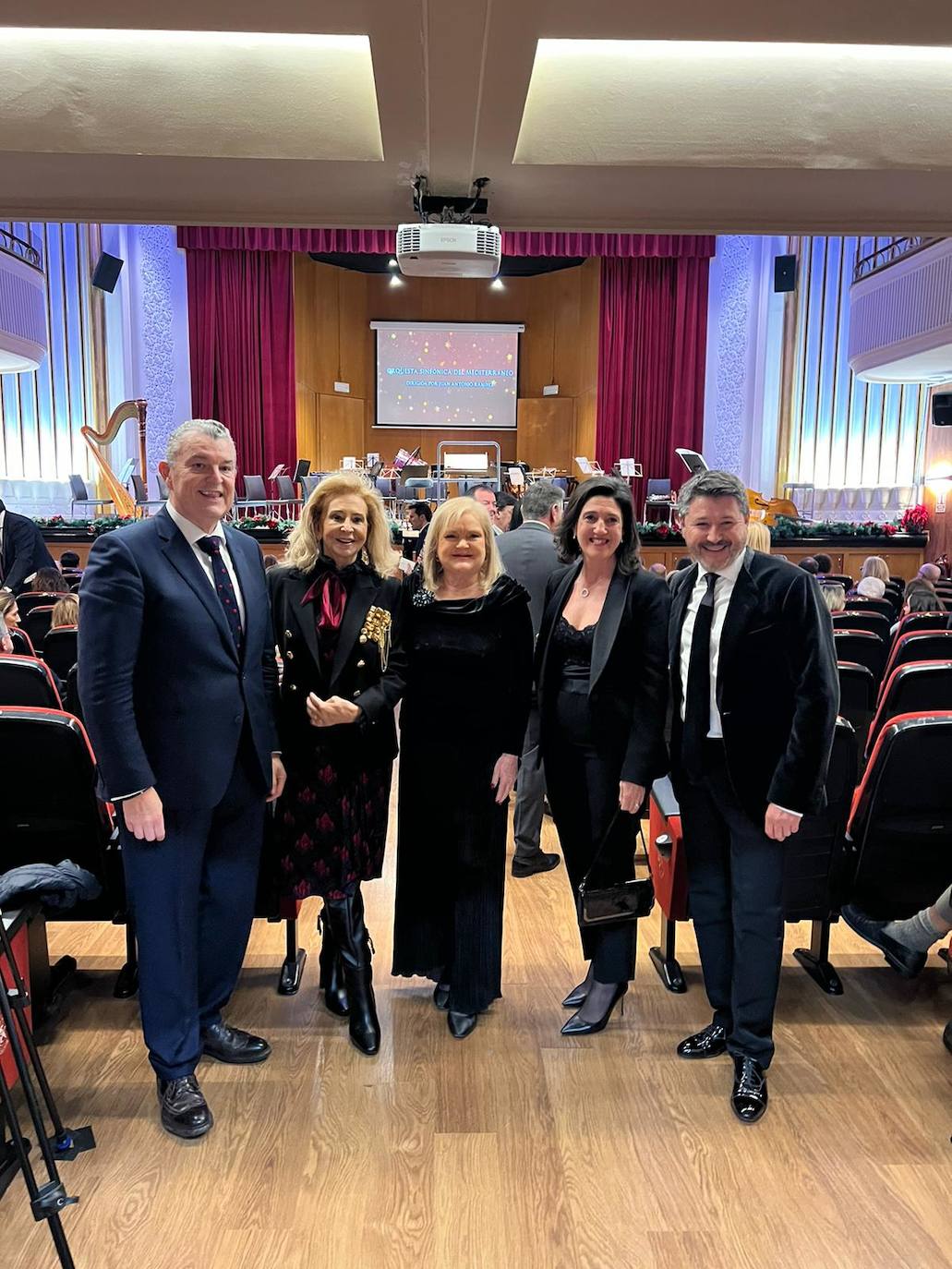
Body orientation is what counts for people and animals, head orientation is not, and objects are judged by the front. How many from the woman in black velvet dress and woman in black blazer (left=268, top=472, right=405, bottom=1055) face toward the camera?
2

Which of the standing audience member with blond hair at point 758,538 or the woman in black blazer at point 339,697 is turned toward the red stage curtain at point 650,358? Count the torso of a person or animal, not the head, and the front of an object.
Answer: the standing audience member with blond hair

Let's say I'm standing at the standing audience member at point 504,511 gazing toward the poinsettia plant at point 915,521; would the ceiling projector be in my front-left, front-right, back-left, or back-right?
back-right

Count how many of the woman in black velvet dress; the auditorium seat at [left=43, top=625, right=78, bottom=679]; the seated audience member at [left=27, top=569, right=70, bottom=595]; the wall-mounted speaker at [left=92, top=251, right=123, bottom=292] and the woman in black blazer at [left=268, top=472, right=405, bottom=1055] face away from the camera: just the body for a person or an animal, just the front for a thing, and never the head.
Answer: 2

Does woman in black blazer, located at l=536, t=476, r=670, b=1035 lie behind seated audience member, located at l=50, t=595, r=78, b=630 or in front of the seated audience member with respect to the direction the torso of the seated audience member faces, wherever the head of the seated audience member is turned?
behind

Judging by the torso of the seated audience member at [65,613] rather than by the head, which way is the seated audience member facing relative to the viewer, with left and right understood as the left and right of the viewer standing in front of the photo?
facing away from the viewer

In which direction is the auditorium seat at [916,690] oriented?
away from the camera

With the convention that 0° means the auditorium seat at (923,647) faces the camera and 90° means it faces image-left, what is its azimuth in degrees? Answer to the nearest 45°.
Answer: approximately 180°

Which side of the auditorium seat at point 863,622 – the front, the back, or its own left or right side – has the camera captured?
back

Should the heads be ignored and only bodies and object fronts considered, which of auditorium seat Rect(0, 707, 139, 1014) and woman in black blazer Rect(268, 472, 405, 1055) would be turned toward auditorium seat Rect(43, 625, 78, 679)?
auditorium seat Rect(0, 707, 139, 1014)

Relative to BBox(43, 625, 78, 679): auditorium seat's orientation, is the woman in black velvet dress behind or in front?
behind

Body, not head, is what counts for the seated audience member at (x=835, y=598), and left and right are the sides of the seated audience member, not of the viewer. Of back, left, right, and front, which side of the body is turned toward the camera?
back
